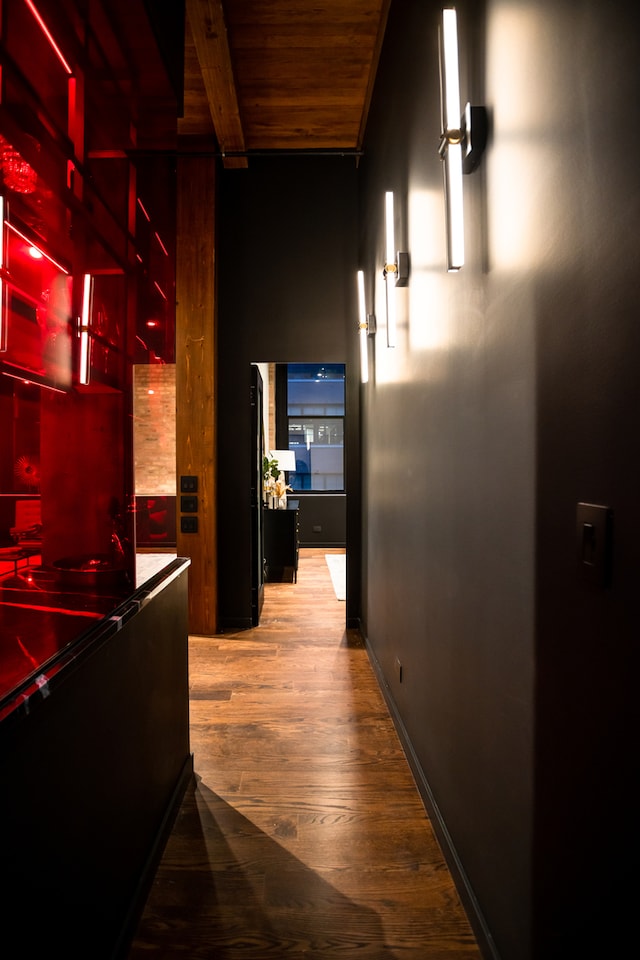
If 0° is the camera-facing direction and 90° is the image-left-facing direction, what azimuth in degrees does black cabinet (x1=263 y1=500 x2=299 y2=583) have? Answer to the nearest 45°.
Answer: approximately 270°

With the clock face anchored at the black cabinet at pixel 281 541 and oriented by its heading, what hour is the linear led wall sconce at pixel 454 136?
The linear led wall sconce is roughly at 3 o'clock from the black cabinet.

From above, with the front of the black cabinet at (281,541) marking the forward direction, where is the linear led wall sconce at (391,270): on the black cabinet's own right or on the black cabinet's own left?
on the black cabinet's own right

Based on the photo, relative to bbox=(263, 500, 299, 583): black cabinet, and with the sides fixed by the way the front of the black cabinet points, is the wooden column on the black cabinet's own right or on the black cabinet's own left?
on the black cabinet's own right

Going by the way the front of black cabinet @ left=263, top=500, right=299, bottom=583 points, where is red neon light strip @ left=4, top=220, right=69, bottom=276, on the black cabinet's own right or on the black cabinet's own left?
on the black cabinet's own right

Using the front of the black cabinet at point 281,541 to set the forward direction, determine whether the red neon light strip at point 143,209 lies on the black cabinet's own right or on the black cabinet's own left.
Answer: on the black cabinet's own right

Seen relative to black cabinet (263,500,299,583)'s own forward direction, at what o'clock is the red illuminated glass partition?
The red illuminated glass partition is roughly at 3 o'clock from the black cabinet.

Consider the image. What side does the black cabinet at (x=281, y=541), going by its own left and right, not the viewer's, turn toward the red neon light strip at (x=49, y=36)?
right

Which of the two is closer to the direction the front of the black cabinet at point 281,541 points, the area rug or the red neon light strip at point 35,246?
the area rug

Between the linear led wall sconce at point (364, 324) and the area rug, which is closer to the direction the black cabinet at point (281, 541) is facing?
the area rug

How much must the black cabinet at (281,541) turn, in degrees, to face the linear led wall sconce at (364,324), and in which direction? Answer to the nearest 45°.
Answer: approximately 90° to its right
